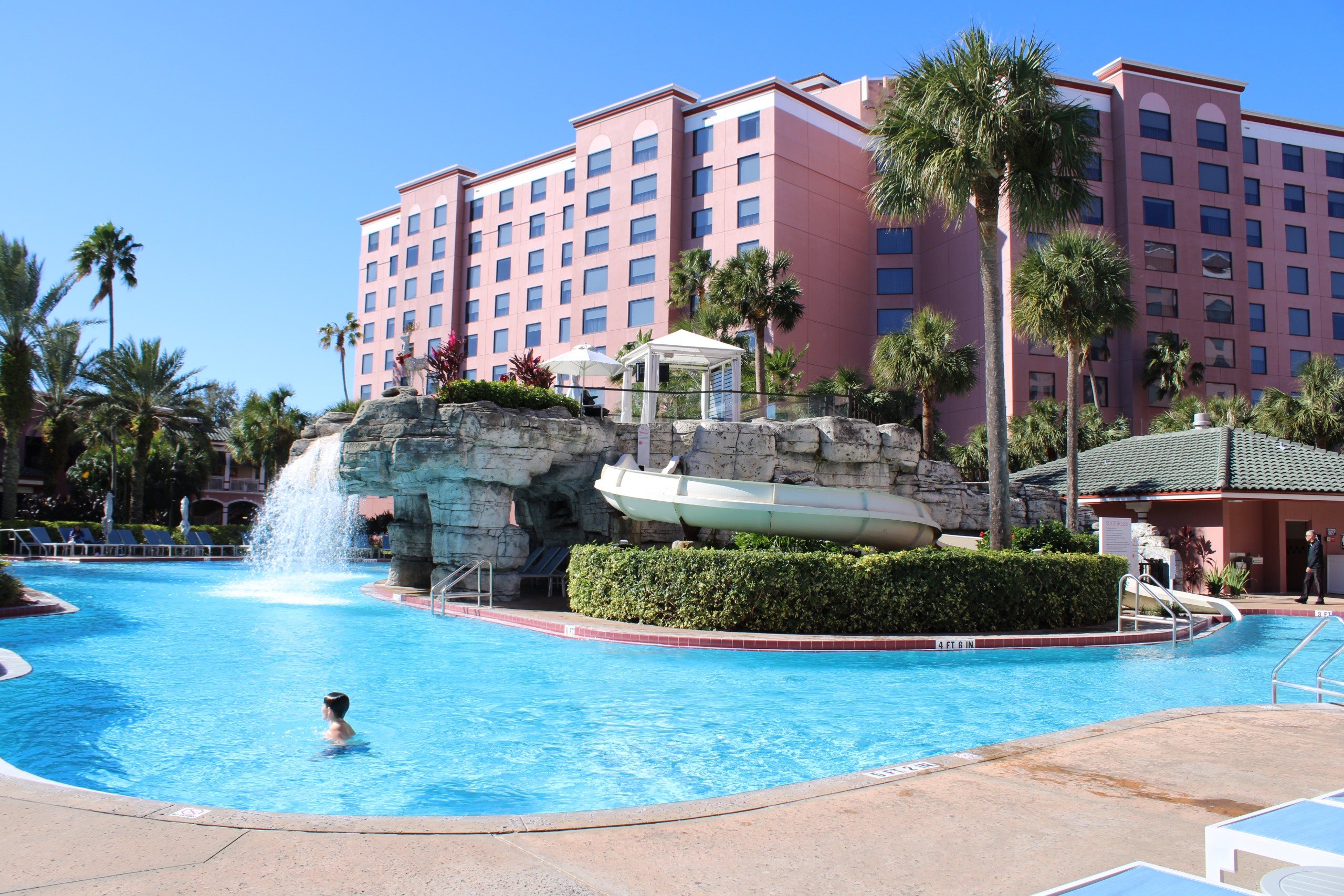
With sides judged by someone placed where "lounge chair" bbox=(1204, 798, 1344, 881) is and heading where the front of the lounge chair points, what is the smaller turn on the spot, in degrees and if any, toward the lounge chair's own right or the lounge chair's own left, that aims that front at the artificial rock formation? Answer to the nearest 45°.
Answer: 0° — it already faces it

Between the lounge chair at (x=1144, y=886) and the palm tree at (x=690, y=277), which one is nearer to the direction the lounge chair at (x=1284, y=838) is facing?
the palm tree

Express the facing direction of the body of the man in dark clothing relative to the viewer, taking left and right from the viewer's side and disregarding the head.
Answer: facing to the left of the viewer

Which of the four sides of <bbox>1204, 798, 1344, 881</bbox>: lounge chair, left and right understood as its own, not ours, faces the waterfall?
front

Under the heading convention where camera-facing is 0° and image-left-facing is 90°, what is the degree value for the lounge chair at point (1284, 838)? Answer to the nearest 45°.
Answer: approximately 135°

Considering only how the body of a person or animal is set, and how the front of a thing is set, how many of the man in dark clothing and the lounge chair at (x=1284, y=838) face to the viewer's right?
0

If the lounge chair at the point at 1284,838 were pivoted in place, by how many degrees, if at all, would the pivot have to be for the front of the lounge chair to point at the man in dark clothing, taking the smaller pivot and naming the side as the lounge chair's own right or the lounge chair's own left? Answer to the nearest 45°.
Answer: approximately 45° to the lounge chair's own right
